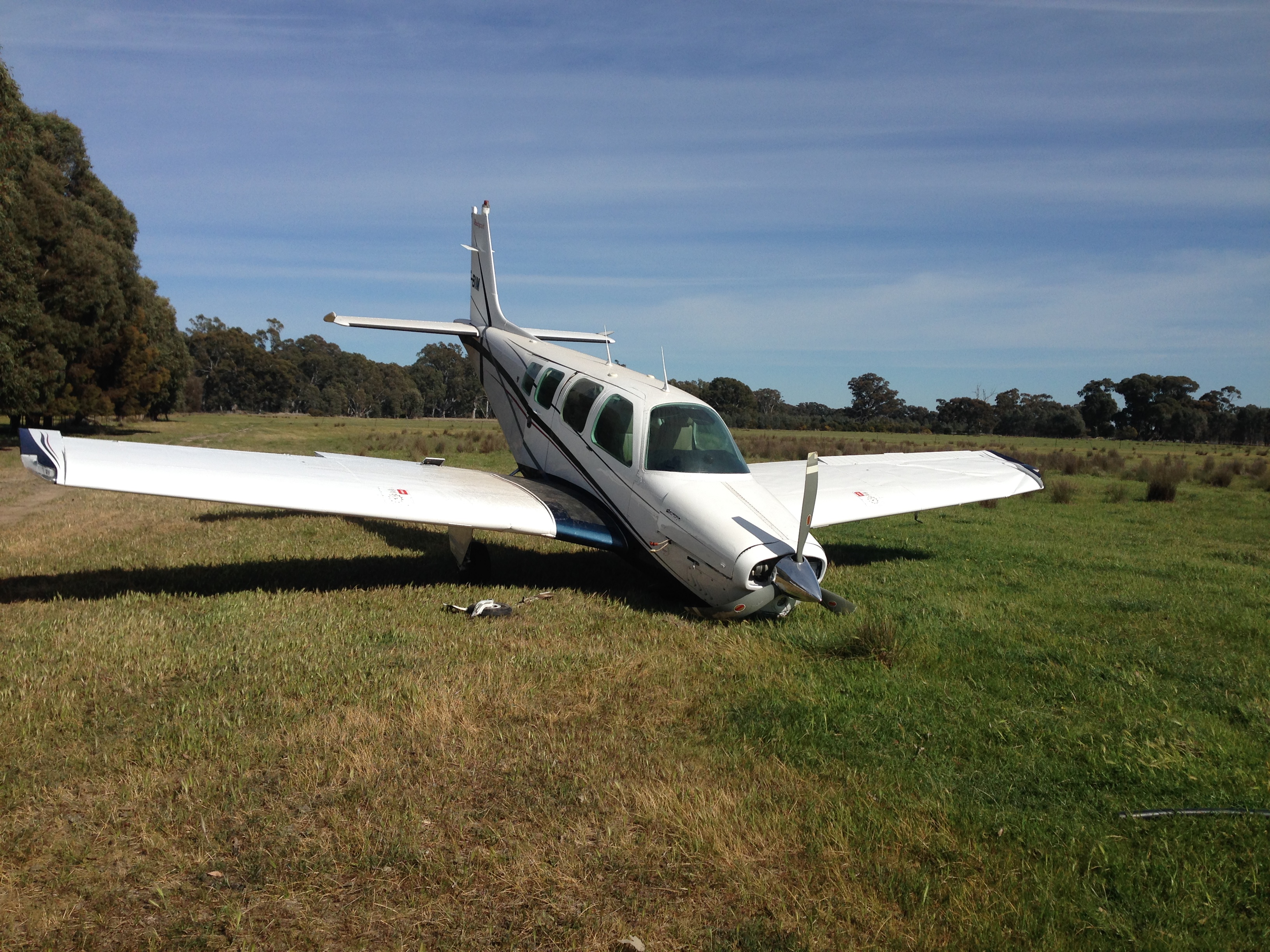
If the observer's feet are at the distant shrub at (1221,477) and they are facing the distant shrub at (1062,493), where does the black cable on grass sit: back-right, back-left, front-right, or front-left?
front-left

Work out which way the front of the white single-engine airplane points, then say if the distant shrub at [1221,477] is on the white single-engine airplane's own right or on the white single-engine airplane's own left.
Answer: on the white single-engine airplane's own left

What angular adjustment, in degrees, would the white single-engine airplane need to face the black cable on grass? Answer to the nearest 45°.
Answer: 0° — it already faces it

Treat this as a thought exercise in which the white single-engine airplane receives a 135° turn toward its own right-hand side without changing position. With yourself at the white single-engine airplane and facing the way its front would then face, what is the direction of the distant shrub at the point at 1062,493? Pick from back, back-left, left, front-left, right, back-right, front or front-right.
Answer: back-right
